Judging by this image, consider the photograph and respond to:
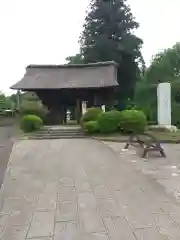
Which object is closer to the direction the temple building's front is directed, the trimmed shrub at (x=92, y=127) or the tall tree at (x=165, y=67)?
the trimmed shrub

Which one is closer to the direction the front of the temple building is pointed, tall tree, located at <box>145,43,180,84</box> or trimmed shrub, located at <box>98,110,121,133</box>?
the trimmed shrub

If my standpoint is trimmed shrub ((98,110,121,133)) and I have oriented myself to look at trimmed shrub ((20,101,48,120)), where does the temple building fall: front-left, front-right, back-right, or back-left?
front-right

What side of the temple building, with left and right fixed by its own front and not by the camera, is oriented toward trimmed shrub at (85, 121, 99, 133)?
front

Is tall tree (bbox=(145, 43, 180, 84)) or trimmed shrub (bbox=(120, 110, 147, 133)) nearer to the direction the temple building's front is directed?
the trimmed shrub

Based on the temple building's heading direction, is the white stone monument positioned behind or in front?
in front

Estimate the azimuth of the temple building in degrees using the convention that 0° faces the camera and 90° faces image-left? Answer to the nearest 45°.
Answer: approximately 0°

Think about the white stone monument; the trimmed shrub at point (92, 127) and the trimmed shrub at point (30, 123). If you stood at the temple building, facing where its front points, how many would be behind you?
0

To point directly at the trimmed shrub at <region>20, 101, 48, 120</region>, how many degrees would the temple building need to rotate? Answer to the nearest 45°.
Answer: approximately 45° to its right

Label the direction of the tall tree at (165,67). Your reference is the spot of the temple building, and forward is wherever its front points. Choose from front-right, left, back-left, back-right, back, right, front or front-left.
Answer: left

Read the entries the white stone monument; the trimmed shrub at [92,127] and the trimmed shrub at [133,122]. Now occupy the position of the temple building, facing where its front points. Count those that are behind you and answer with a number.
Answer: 0

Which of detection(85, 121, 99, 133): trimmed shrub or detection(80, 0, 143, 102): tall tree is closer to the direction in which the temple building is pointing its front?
the trimmed shrub

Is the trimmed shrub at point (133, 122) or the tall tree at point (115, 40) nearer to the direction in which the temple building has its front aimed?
the trimmed shrub

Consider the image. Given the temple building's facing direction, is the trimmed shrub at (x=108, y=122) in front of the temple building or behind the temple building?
in front

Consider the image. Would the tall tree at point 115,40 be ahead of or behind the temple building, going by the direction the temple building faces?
behind

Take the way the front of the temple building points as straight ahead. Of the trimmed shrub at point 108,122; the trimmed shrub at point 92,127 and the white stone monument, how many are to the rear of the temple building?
0
